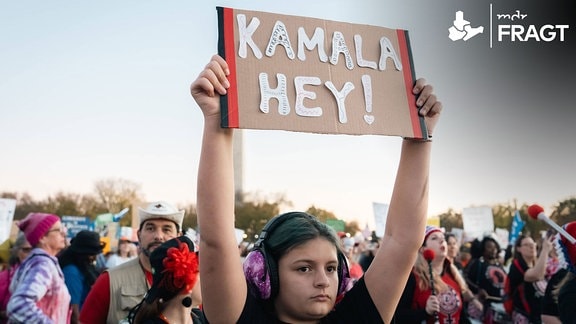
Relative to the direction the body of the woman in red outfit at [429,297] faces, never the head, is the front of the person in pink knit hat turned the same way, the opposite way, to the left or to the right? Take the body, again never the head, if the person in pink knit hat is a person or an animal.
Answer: to the left

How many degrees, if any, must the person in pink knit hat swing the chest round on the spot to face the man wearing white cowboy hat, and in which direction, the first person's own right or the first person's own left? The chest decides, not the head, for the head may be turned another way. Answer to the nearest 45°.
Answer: approximately 45° to the first person's own right

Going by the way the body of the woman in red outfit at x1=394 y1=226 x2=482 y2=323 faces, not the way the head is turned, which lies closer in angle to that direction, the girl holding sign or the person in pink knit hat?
the girl holding sign

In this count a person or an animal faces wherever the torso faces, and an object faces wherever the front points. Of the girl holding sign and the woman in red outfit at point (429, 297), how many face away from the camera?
0

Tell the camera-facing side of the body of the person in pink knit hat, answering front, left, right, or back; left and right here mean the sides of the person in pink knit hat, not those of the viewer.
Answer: right

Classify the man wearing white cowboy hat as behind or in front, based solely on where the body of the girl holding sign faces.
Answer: behind

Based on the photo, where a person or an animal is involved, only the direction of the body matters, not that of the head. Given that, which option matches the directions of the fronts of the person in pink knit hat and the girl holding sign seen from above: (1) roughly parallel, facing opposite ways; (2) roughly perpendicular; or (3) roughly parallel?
roughly perpendicular

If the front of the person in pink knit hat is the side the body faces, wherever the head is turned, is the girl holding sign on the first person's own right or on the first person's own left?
on the first person's own right

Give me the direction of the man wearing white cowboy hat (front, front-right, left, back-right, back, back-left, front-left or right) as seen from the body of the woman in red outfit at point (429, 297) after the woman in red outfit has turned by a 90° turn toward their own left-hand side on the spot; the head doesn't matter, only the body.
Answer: back

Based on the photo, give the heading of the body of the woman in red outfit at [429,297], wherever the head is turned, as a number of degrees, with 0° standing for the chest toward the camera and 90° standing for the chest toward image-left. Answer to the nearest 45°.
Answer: approximately 315°

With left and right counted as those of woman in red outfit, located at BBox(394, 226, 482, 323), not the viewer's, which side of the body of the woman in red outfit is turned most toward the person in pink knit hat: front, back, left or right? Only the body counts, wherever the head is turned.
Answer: right
